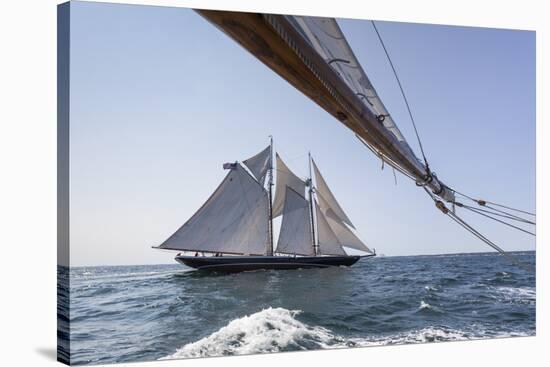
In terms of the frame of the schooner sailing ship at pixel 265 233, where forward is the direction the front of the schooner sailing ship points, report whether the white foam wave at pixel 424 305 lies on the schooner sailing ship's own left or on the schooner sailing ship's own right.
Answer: on the schooner sailing ship's own right

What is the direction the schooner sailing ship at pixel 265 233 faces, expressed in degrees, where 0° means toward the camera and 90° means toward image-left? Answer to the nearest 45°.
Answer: approximately 270°
